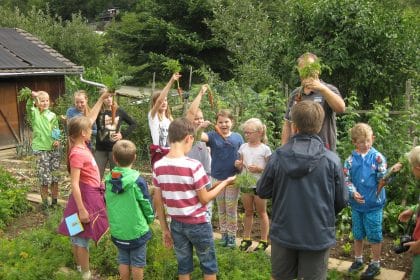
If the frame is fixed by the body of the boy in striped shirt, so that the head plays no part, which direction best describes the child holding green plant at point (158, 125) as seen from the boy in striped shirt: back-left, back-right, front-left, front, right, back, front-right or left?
front-left

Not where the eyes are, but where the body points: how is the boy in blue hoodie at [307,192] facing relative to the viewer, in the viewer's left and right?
facing away from the viewer

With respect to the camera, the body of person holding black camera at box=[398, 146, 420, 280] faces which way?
to the viewer's left

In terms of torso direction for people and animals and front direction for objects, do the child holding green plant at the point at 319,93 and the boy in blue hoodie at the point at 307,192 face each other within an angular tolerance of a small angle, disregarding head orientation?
yes

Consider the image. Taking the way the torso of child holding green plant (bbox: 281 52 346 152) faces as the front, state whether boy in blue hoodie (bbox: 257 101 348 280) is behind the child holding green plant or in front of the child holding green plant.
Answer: in front

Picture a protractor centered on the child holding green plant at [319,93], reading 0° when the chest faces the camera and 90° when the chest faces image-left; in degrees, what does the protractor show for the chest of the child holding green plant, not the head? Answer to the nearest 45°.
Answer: approximately 0°

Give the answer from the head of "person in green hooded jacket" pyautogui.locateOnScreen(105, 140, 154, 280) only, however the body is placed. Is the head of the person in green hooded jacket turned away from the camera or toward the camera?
away from the camera

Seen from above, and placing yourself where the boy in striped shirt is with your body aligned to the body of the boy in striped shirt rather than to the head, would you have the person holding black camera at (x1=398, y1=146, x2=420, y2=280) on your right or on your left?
on your right
